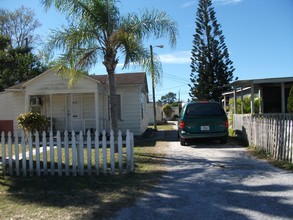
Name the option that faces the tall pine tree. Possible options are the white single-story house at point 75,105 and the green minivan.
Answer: the green minivan

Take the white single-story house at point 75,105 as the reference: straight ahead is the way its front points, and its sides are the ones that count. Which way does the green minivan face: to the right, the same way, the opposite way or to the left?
the opposite way

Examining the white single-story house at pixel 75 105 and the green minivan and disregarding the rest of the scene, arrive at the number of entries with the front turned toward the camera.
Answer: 1

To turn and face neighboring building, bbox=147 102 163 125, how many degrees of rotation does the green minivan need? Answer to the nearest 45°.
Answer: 0° — it already faces it

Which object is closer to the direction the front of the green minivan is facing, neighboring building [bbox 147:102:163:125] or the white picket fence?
the neighboring building

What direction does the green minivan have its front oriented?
away from the camera

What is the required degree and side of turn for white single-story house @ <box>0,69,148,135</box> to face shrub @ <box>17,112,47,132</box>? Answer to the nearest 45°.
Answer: approximately 45° to its right

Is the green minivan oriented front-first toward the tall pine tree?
yes

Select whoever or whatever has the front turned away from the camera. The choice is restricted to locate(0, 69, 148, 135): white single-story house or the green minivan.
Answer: the green minivan

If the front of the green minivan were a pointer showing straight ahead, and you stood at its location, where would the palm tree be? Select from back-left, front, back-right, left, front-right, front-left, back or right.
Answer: back-left

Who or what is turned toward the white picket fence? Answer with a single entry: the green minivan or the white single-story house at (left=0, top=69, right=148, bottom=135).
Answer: the white single-story house

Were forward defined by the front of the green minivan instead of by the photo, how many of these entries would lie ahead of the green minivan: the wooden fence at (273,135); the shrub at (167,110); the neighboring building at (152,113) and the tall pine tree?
3

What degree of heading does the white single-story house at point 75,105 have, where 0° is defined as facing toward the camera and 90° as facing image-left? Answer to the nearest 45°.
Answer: approximately 0°

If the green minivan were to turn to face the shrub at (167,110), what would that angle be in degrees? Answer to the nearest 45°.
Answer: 0° — it already faces it

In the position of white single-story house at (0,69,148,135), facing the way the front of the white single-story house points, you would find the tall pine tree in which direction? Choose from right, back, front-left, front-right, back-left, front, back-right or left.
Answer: back-left
